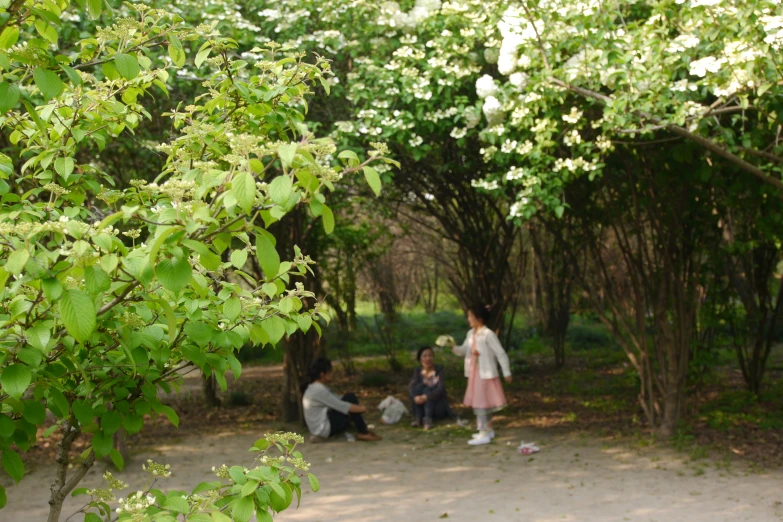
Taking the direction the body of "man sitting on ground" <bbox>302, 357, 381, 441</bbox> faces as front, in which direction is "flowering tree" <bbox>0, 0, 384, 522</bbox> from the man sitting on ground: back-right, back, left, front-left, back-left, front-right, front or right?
right

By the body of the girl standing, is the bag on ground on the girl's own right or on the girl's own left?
on the girl's own right

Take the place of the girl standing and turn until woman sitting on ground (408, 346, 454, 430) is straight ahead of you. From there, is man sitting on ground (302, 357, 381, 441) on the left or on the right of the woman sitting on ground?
left

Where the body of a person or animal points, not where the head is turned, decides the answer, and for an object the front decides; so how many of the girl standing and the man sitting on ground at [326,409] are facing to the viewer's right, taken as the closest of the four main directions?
1

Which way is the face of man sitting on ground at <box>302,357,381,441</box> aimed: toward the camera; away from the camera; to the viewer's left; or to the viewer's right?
to the viewer's right

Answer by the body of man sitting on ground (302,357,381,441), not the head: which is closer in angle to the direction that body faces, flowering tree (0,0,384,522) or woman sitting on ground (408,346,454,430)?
the woman sitting on ground

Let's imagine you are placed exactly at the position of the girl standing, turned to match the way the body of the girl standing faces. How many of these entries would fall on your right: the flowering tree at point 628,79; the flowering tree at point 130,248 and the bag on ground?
1

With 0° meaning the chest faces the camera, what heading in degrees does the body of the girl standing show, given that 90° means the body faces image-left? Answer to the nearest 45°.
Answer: approximately 45°

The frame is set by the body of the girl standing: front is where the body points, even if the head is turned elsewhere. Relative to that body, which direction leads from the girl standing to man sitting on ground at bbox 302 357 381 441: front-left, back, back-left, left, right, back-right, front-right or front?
front-right

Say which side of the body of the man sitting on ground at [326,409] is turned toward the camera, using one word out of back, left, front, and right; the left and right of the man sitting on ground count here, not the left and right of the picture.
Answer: right
